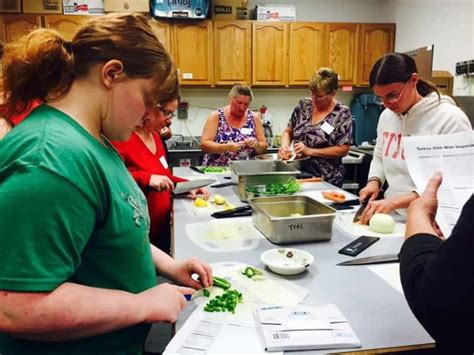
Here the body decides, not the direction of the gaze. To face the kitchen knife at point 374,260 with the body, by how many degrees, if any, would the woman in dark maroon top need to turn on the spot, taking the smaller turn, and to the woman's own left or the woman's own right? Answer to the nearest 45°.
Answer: approximately 45° to the woman's own left

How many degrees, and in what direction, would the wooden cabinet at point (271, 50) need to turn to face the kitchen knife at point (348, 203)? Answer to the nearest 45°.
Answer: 0° — it already faces it

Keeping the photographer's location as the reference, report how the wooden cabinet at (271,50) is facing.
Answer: facing the viewer

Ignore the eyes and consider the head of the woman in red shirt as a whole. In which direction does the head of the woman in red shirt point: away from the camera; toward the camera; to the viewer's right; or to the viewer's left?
to the viewer's right

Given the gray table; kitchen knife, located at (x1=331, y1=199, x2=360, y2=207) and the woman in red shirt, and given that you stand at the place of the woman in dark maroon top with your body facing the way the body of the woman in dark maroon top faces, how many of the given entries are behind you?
0

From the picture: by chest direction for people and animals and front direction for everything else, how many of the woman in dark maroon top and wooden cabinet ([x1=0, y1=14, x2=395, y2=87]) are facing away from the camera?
0

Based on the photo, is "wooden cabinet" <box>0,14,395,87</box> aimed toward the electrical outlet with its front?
no

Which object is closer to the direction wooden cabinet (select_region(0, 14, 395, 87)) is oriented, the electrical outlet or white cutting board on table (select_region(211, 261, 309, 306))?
the white cutting board on table

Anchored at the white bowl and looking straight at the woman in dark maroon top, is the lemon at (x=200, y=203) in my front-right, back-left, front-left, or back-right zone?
front-left

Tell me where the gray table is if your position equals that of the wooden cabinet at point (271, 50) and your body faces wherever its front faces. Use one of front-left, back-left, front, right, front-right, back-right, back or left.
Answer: front

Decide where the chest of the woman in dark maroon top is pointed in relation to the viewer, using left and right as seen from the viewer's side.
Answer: facing the viewer and to the left of the viewer
